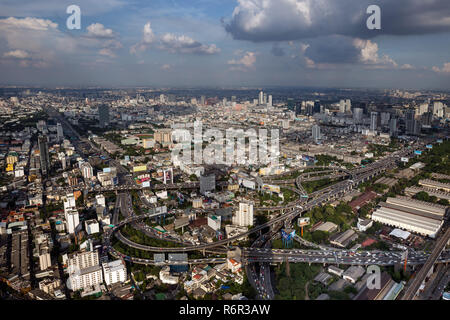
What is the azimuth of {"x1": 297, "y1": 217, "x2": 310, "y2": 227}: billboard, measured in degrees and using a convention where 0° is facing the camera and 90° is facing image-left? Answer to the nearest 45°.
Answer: approximately 0°

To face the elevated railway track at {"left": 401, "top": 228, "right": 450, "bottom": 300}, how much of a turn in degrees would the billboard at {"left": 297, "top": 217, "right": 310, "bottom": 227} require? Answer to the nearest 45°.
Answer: approximately 45° to its left

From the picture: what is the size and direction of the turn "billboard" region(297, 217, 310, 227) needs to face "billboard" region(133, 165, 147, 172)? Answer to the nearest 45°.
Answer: approximately 135° to its right

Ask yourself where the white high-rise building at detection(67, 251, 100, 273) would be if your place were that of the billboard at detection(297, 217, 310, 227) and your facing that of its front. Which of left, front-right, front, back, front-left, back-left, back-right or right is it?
front-right

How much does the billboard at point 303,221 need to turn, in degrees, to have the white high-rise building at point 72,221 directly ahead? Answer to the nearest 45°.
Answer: approximately 90° to its right

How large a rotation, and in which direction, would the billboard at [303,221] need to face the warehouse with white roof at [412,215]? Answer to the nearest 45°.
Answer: approximately 90° to its left

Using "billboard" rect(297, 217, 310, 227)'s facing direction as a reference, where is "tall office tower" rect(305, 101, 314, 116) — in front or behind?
behind

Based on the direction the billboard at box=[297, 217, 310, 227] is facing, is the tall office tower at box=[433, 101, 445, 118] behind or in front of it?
behind
